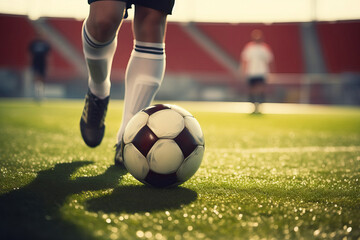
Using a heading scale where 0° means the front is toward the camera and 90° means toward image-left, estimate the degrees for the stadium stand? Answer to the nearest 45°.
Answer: approximately 0°

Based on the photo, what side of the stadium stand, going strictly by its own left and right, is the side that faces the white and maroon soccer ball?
front

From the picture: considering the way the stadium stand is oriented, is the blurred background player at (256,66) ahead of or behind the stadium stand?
ahead

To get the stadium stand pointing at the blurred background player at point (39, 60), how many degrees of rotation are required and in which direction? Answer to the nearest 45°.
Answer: approximately 45° to its right
